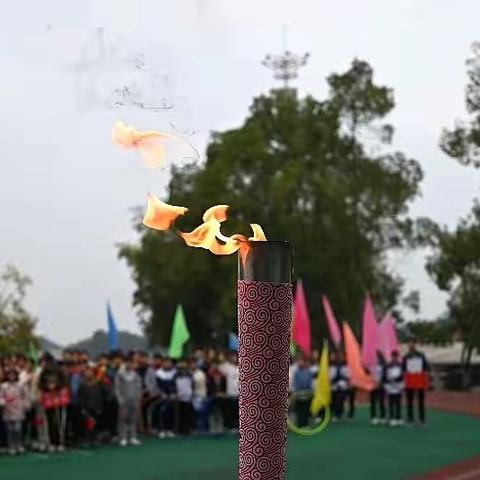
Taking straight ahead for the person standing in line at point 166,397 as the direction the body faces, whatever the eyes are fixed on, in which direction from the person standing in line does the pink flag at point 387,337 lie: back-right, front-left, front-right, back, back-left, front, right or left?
back-left

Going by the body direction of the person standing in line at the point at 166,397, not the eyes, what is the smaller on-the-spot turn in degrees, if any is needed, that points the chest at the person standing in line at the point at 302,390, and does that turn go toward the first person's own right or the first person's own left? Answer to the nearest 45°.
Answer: approximately 135° to the first person's own left

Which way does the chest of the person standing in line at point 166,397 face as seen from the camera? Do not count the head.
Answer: toward the camera

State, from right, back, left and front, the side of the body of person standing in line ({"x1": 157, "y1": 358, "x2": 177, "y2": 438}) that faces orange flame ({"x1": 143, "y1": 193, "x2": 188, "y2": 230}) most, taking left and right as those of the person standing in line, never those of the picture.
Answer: front

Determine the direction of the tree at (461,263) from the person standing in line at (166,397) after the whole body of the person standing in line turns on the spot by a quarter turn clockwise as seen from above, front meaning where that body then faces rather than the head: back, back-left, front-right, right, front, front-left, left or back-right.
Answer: back-right

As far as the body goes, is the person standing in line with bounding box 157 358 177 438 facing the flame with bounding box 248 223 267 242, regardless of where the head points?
yes

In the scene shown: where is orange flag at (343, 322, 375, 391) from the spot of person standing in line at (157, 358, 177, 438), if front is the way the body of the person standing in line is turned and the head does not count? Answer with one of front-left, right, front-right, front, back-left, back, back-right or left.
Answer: back-left

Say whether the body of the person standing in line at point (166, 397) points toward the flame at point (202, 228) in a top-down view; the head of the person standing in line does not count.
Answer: yes

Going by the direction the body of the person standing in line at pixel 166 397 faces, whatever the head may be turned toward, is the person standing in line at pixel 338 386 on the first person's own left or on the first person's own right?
on the first person's own left
